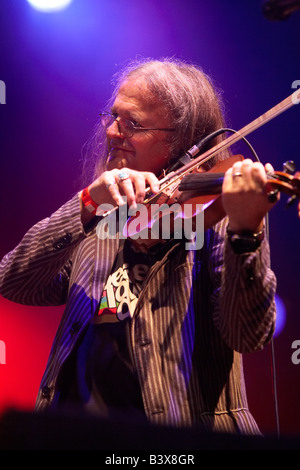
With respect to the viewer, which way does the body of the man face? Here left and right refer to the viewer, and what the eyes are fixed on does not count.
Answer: facing the viewer and to the left of the viewer

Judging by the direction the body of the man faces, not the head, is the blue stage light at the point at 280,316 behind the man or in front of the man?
behind

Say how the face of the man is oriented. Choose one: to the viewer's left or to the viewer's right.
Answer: to the viewer's left
